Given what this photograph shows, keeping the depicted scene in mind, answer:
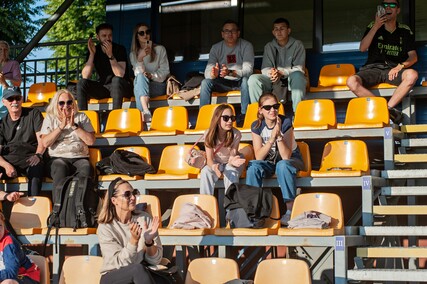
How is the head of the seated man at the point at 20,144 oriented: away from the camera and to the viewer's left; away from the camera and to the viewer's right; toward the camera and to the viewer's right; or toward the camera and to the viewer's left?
toward the camera and to the viewer's right

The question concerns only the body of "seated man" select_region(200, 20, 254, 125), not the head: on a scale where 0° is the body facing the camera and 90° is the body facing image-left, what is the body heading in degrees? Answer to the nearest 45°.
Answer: approximately 0°

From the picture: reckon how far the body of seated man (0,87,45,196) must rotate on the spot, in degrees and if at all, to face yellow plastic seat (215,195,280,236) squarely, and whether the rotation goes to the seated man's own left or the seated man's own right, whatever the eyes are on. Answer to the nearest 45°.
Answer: approximately 45° to the seated man's own left

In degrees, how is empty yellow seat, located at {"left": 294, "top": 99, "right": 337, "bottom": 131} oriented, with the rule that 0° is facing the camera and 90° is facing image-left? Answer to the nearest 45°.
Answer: approximately 0°

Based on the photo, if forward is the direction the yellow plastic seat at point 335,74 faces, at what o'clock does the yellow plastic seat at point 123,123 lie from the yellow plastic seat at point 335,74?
the yellow plastic seat at point 123,123 is roughly at 1 o'clock from the yellow plastic seat at point 335,74.

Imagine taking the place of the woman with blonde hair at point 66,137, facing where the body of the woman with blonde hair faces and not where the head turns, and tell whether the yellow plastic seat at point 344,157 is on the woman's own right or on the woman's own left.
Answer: on the woman's own left

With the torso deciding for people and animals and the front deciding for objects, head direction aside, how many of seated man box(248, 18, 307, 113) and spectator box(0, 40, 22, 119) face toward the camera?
2

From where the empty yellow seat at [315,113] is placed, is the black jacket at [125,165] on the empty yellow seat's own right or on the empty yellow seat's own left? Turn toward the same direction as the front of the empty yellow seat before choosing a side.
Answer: on the empty yellow seat's own right
